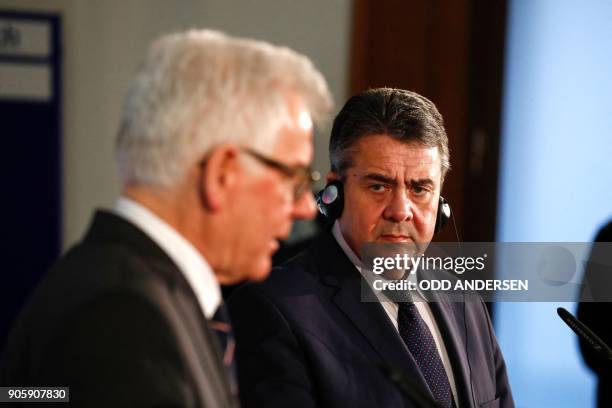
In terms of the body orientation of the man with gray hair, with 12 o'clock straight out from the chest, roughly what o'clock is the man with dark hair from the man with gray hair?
The man with dark hair is roughly at 10 o'clock from the man with gray hair.

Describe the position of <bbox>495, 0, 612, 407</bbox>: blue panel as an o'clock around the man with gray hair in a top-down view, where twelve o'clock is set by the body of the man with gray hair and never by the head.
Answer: The blue panel is roughly at 10 o'clock from the man with gray hair.

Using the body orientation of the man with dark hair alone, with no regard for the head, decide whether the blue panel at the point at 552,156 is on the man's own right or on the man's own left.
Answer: on the man's own left

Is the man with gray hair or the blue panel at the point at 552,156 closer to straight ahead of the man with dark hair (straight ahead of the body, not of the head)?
the man with gray hair

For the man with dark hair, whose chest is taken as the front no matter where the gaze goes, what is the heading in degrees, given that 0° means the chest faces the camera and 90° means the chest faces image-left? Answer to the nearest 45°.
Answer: approximately 315°

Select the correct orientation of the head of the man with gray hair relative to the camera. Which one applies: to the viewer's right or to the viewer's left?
to the viewer's right

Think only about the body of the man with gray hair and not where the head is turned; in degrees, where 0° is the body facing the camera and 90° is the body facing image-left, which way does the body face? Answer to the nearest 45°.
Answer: approximately 270°

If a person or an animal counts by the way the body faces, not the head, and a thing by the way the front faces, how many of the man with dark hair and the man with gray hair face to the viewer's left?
0

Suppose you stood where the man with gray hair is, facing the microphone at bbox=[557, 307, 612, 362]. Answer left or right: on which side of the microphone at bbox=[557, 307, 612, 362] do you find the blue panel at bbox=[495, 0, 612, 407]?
left
